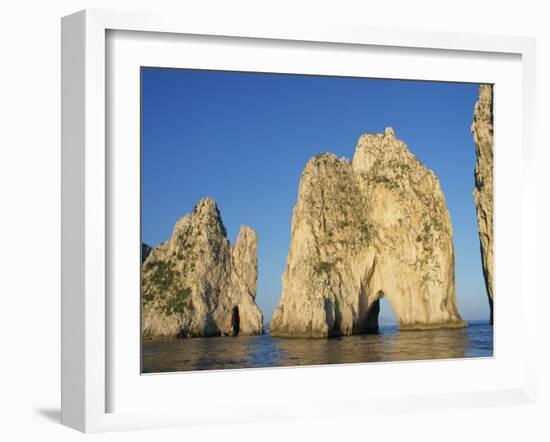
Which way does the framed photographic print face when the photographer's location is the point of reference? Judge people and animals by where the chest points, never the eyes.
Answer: facing the viewer and to the right of the viewer
